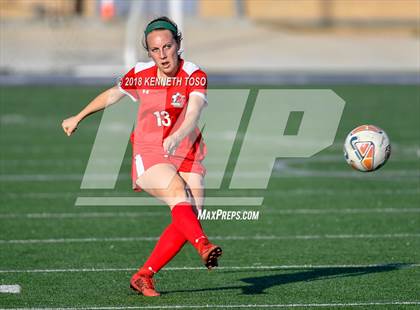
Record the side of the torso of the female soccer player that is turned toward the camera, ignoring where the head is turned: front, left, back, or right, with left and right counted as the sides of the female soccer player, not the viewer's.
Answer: front

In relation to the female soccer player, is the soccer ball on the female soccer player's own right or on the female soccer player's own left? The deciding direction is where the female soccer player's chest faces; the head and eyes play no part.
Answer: on the female soccer player's own left

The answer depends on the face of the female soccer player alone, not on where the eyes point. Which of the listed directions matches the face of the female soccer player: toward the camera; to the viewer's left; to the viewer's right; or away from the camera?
toward the camera
